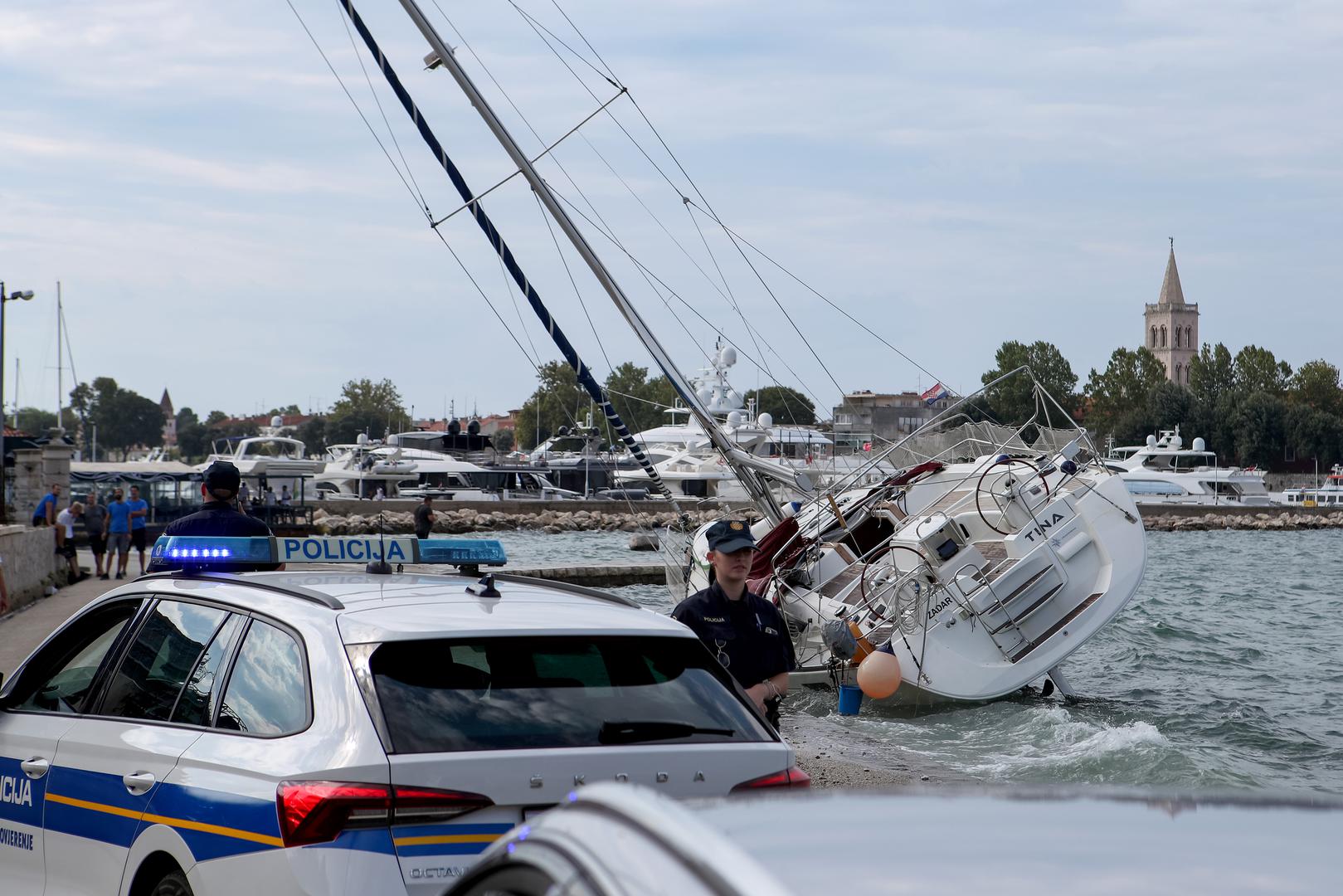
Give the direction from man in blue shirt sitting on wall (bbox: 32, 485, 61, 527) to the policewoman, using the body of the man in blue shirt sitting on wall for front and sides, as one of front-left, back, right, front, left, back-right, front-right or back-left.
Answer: right

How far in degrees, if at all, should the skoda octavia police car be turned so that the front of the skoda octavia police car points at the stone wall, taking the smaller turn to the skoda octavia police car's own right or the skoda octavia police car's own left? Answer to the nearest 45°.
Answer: approximately 45° to the skoda octavia police car's own right

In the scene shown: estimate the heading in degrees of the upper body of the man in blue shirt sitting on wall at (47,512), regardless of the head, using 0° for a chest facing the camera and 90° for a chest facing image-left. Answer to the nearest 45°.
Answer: approximately 270°

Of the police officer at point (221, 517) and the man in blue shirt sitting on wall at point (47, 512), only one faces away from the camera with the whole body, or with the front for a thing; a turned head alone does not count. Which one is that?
the police officer

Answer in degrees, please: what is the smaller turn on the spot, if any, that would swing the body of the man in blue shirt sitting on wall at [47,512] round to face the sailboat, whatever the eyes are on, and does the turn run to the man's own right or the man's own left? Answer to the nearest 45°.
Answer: approximately 45° to the man's own right

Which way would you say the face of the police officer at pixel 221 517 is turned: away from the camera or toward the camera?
away from the camera

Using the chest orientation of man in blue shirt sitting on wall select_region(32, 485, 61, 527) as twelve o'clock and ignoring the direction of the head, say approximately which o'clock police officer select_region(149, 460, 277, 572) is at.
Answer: The police officer is roughly at 3 o'clock from the man in blue shirt sitting on wall.

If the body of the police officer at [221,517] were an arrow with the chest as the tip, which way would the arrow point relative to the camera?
away from the camera

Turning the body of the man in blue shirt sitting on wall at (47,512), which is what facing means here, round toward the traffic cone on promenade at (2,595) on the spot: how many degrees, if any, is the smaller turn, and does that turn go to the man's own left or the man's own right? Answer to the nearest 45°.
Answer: approximately 90° to the man's own right

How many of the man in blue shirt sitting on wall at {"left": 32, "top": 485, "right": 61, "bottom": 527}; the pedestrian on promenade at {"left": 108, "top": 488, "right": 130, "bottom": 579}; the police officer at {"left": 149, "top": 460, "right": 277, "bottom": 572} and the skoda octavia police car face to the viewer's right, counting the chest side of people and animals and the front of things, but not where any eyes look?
1
